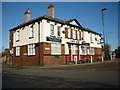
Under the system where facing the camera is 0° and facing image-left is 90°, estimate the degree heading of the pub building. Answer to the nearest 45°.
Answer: approximately 315°
